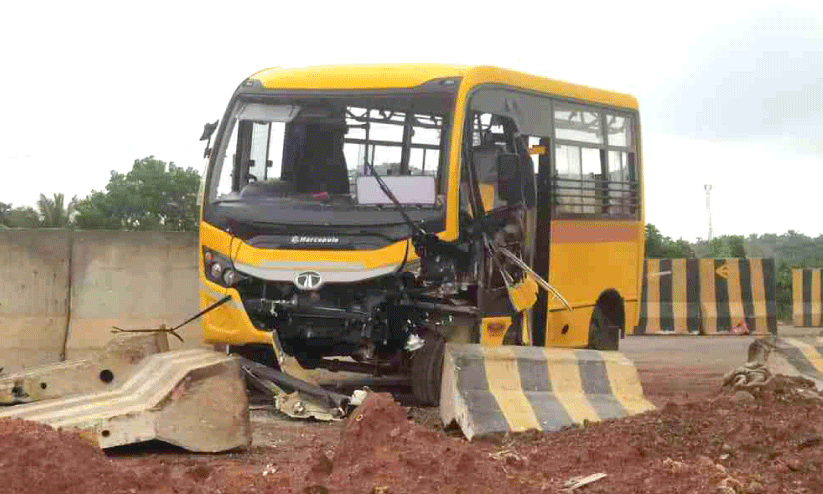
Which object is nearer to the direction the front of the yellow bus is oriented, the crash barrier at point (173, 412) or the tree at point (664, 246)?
the crash barrier

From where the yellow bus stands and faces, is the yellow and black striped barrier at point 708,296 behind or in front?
behind

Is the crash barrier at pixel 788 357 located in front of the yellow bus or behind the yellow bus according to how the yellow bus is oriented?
behind

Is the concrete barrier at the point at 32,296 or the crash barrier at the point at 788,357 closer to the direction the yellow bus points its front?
the concrete barrier

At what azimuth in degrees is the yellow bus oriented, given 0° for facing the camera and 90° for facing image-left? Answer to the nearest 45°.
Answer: approximately 45°

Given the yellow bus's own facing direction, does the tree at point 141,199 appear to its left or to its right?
on its right

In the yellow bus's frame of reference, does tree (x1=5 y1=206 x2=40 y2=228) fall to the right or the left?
on its right

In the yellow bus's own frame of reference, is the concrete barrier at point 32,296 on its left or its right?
on its right

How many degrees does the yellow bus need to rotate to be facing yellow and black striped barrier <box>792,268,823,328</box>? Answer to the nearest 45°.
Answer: approximately 180°

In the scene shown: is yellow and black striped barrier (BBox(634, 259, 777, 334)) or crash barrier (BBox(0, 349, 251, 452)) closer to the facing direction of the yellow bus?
the crash barrier
